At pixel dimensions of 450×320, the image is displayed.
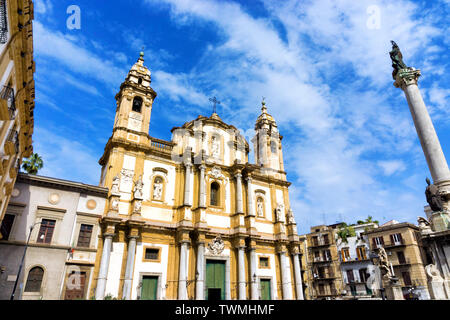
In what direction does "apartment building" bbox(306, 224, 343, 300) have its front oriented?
toward the camera

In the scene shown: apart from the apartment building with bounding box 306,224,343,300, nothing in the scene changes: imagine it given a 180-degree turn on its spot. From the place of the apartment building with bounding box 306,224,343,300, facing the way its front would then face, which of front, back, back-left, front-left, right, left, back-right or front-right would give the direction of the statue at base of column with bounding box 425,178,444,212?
back

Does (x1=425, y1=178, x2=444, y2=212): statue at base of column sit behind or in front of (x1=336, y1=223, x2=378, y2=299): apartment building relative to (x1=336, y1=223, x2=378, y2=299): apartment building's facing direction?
in front

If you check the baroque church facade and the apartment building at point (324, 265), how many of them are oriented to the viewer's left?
0

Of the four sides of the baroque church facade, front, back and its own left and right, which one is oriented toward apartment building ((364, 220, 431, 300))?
left

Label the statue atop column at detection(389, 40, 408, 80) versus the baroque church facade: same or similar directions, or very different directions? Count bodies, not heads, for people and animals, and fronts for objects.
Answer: very different directions

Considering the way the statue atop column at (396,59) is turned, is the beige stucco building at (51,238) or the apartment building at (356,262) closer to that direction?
the beige stucco building

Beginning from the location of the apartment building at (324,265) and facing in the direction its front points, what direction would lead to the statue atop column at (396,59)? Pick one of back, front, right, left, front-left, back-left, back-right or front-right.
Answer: front

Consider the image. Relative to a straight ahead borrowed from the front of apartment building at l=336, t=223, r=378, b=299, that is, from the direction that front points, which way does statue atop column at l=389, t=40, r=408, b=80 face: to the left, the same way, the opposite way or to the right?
to the right

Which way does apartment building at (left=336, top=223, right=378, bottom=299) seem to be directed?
toward the camera

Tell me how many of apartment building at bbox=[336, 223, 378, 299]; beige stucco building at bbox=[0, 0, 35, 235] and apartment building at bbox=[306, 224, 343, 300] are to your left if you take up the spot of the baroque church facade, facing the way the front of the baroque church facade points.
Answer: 2

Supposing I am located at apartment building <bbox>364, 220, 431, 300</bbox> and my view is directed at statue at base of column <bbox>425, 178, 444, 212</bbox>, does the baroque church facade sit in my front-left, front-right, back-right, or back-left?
front-right

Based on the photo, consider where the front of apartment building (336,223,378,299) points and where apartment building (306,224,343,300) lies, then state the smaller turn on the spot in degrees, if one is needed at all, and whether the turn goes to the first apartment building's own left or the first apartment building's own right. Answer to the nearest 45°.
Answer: approximately 135° to the first apartment building's own right

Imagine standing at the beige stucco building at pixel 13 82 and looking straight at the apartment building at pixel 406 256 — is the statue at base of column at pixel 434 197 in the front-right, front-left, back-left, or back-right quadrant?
front-right

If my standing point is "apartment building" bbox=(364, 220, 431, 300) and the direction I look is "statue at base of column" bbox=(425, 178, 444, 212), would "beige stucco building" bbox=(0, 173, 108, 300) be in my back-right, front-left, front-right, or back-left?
front-right

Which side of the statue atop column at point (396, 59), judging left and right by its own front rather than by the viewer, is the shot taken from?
left

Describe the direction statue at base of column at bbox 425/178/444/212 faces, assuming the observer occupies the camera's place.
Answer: facing the viewer and to the left of the viewer
